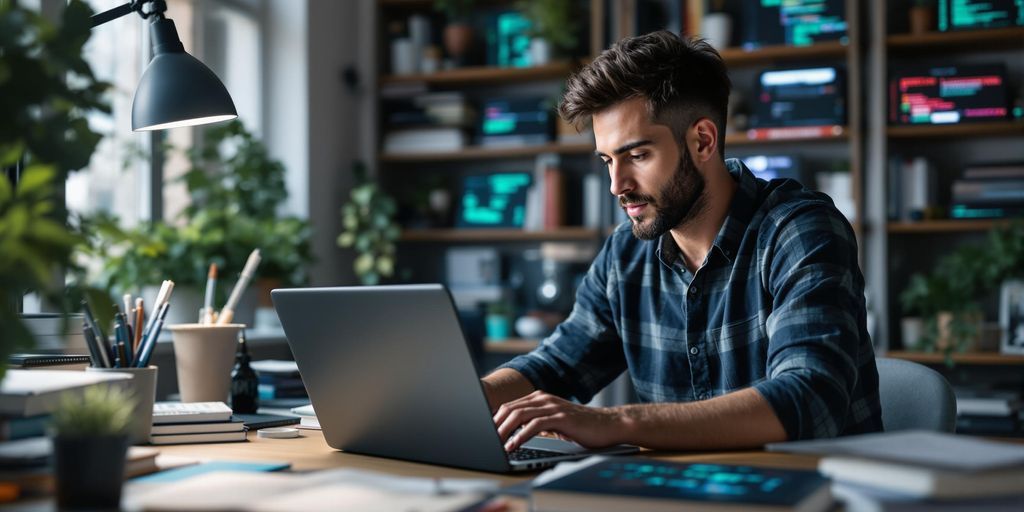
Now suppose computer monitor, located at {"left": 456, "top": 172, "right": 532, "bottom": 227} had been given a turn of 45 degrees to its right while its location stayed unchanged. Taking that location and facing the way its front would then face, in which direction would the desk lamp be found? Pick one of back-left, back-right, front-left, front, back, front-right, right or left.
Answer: front-left

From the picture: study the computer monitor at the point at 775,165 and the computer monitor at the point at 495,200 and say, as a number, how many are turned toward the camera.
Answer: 2

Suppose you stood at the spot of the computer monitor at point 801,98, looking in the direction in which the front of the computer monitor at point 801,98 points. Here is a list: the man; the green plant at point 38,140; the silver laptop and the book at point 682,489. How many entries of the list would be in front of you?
4

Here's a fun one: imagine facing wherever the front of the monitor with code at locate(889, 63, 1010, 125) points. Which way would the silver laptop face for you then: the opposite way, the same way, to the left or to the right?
the opposite way

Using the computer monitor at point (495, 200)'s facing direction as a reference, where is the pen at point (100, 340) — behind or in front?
in front

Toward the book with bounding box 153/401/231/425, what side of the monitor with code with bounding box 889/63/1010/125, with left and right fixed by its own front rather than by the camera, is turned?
front

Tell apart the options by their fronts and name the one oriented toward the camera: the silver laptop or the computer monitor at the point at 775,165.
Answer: the computer monitor

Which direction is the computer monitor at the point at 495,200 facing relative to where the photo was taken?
toward the camera

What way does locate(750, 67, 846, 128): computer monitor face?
toward the camera

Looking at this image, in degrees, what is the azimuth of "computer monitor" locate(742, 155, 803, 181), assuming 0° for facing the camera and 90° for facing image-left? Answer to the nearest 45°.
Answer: approximately 0°

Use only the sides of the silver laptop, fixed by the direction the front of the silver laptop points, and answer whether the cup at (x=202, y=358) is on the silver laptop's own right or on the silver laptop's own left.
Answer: on the silver laptop's own left

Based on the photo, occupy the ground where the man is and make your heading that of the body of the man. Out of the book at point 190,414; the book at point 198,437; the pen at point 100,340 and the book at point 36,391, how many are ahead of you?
4

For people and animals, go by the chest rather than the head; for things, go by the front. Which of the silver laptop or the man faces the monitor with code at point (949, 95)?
the silver laptop

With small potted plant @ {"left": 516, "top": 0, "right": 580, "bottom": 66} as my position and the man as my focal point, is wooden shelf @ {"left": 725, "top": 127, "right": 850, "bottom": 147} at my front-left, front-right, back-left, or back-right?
front-left

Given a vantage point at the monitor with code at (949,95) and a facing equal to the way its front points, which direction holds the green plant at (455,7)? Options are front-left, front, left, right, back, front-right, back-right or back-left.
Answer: right

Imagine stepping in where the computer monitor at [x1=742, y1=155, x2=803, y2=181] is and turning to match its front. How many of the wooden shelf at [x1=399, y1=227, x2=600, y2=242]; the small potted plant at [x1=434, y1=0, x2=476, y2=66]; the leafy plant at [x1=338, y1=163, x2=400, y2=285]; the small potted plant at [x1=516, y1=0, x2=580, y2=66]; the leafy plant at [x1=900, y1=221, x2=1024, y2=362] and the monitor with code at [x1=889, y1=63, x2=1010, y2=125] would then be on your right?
4

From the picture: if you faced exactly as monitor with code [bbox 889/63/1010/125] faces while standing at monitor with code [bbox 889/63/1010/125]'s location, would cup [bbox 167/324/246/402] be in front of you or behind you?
in front

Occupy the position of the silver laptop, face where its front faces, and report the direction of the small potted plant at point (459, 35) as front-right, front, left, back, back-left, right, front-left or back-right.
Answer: front-left

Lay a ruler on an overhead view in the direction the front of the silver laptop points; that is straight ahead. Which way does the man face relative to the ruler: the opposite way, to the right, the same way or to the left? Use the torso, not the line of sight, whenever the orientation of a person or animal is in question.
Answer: the opposite way
